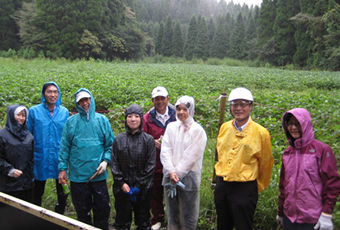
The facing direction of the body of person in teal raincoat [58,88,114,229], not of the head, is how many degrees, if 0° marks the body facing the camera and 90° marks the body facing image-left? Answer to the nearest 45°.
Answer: approximately 0°

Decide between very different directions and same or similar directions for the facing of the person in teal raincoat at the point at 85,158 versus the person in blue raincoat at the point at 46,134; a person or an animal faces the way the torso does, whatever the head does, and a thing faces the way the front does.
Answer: same or similar directions

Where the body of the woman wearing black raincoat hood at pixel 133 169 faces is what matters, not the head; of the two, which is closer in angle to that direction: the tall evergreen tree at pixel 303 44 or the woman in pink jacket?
the woman in pink jacket

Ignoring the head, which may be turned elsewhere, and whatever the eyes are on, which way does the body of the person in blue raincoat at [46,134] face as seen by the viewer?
toward the camera

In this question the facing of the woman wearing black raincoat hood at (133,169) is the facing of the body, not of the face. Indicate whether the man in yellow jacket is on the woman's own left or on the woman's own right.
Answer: on the woman's own left

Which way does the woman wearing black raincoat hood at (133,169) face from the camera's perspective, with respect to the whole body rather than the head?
toward the camera

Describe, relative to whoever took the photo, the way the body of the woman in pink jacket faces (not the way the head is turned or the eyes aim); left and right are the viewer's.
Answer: facing the viewer and to the left of the viewer

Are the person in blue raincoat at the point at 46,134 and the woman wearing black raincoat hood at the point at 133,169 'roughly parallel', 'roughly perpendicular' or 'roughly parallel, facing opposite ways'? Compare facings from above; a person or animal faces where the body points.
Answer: roughly parallel

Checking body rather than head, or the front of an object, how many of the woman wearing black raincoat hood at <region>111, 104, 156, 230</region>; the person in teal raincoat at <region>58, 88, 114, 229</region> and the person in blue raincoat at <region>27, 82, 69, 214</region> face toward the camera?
3

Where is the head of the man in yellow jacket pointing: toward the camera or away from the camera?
toward the camera

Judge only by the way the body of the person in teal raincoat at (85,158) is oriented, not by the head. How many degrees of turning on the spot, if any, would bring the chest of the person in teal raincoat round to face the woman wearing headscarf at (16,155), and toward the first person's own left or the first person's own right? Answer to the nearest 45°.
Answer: approximately 90° to the first person's own right

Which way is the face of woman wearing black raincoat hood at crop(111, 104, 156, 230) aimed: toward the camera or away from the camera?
toward the camera

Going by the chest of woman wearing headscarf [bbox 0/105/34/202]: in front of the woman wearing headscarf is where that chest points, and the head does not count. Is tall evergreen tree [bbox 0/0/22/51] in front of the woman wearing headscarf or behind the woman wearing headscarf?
behind

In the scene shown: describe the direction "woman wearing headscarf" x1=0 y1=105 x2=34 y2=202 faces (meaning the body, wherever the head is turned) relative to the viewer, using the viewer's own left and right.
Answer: facing the viewer and to the right of the viewer

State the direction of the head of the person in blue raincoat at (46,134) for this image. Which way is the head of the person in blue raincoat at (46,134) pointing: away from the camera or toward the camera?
toward the camera

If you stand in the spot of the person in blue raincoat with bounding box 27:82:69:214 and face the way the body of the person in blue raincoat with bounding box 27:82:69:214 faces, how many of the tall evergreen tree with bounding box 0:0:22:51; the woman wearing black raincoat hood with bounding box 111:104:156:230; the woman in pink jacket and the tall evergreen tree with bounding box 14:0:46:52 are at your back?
2

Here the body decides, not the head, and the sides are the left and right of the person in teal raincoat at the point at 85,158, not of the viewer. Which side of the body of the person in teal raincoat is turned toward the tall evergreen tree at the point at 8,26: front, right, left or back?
back
